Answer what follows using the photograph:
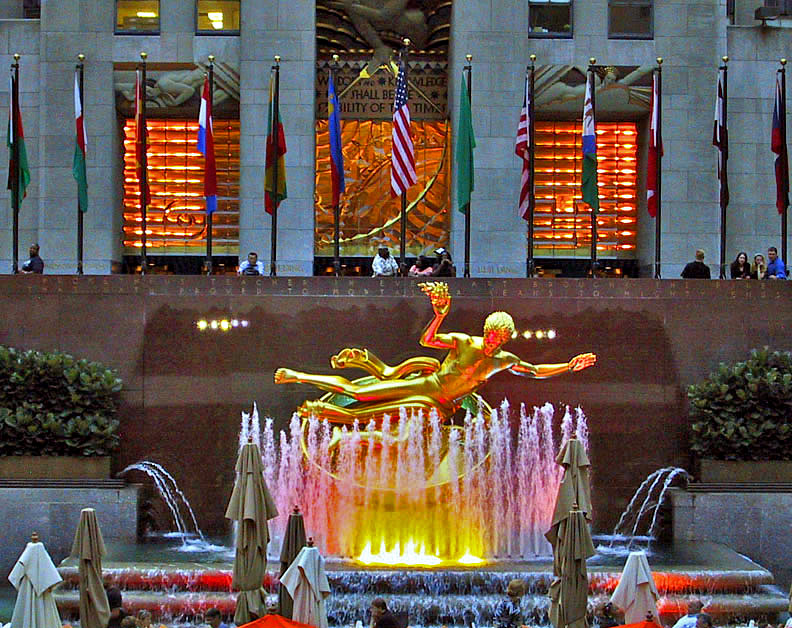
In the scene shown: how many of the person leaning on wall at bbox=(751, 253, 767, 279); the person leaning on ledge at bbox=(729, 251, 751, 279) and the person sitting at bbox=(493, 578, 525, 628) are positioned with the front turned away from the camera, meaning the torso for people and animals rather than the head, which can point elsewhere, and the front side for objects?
1

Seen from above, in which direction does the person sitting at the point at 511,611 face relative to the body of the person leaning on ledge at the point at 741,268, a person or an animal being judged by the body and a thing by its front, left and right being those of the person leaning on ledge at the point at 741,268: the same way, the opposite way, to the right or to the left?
the opposite way

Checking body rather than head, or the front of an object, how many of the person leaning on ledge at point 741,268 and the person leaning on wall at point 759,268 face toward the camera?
2

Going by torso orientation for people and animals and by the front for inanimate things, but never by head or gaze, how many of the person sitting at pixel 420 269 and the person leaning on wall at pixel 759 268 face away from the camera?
0

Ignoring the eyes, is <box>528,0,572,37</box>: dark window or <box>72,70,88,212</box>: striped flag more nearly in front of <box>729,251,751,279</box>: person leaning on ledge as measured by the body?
the striped flag

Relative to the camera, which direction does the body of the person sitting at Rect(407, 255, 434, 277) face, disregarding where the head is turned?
toward the camera

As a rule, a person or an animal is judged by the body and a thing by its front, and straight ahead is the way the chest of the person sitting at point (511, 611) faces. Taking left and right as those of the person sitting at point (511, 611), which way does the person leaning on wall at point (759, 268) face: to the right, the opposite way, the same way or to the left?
the opposite way

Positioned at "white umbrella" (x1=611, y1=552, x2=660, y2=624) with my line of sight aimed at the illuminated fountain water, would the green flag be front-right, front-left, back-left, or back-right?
front-right

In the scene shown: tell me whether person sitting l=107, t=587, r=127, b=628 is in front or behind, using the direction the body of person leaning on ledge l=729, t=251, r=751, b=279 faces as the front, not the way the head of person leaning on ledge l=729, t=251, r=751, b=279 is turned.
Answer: in front

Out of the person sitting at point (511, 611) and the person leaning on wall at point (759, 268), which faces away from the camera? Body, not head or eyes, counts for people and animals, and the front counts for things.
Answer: the person sitting at point (511, 611)

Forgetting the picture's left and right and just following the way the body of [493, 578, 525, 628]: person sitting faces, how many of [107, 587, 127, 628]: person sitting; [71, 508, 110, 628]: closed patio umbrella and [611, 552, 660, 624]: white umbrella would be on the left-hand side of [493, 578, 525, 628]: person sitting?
2

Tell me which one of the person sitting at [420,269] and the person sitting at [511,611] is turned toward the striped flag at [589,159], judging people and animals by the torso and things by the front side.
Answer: the person sitting at [511,611]

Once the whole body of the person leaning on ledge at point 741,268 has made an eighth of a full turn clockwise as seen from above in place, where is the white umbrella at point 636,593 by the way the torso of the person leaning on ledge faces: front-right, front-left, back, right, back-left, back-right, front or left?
front-left

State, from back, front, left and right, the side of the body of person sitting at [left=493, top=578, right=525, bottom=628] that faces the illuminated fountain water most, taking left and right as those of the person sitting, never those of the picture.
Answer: front

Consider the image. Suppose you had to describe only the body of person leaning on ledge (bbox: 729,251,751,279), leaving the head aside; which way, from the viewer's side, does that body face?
toward the camera

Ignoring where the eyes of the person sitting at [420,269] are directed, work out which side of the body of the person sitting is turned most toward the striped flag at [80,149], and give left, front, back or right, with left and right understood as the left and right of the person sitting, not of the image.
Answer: right

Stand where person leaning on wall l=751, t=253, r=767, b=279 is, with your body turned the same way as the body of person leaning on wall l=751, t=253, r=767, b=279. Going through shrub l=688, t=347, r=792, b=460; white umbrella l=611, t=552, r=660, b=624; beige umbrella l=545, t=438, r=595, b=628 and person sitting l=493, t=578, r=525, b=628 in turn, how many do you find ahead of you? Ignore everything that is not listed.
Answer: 4

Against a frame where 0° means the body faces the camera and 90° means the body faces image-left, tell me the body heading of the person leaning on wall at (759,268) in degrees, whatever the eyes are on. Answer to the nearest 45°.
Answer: approximately 0°

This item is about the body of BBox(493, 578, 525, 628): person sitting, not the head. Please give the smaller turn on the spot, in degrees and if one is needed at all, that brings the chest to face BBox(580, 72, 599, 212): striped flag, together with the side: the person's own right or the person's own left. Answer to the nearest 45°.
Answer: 0° — they already face it
